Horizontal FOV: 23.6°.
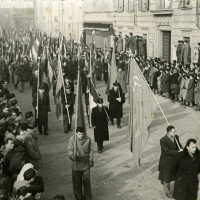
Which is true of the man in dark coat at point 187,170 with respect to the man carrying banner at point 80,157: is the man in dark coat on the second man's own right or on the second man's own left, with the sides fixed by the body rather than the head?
on the second man's own left

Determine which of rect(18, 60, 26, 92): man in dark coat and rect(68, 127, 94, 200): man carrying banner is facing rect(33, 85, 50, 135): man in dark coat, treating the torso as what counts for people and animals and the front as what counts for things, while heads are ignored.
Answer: rect(18, 60, 26, 92): man in dark coat

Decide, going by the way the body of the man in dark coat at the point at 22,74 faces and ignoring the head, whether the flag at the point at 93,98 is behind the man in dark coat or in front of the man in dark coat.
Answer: in front

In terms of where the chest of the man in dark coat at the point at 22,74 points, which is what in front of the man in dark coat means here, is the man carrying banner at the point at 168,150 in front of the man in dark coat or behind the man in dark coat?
in front

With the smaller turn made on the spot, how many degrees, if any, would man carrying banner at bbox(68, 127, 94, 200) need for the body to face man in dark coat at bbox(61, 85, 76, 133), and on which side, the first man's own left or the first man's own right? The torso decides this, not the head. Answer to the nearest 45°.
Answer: approximately 180°

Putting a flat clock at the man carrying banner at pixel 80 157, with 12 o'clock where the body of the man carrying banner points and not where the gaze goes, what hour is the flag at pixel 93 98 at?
The flag is roughly at 6 o'clock from the man carrying banner.

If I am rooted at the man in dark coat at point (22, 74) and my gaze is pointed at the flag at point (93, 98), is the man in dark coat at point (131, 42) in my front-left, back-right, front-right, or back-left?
back-left

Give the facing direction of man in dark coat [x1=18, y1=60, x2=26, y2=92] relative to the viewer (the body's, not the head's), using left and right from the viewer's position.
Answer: facing the viewer

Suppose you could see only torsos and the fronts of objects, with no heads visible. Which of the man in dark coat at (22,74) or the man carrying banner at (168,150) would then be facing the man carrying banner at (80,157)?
the man in dark coat

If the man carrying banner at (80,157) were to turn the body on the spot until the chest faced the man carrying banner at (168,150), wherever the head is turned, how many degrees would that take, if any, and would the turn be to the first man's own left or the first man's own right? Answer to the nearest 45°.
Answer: approximately 90° to the first man's own left

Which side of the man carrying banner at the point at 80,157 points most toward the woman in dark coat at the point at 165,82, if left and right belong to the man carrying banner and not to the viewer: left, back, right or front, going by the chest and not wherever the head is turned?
back

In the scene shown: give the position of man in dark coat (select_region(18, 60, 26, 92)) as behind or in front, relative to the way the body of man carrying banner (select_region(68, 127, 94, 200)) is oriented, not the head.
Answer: behind

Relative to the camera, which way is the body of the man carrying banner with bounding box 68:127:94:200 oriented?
toward the camera

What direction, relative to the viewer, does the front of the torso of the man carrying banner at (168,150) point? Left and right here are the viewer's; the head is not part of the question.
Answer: facing the viewer and to the right of the viewer

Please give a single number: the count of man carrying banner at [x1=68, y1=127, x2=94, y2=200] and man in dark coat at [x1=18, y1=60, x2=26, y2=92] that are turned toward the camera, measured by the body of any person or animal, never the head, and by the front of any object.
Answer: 2
